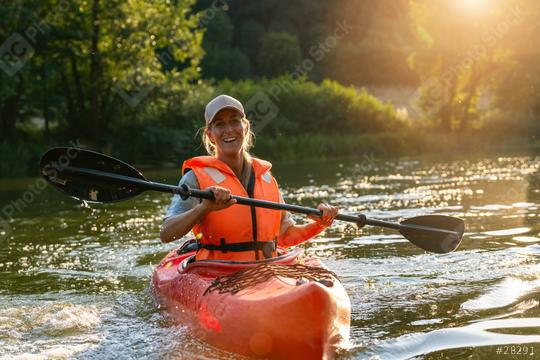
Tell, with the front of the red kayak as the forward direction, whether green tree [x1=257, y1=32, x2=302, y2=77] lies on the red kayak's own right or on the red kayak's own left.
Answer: on the red kayak's own left

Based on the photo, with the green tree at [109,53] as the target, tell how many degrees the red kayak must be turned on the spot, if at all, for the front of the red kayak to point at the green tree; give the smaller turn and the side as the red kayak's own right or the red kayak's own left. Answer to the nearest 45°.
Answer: approximately 135° to the red kayak's own left

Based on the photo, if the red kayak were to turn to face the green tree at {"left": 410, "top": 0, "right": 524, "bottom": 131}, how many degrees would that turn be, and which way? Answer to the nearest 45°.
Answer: approximately 135° to its left

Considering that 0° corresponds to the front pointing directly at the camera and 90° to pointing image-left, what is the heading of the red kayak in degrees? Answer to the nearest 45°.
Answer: approximately 315°
